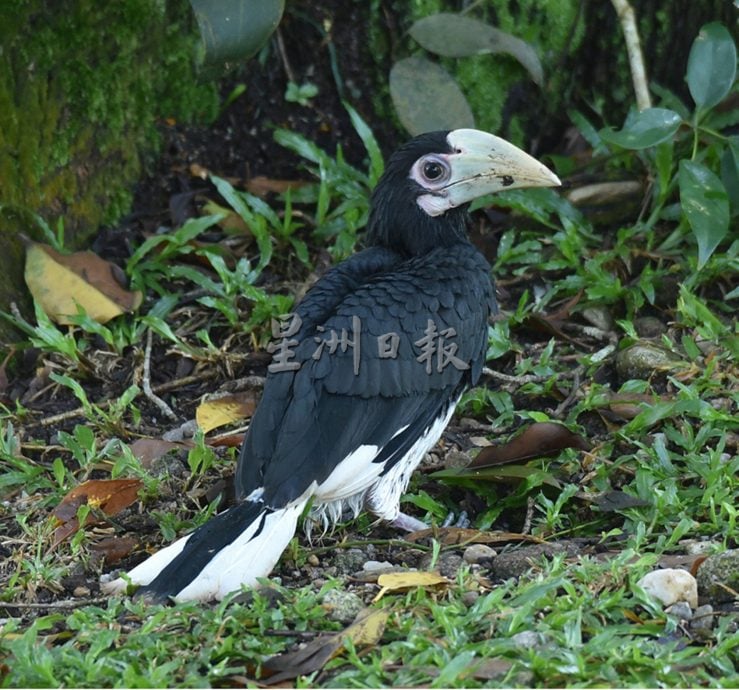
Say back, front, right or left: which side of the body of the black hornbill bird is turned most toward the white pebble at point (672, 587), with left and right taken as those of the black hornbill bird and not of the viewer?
right

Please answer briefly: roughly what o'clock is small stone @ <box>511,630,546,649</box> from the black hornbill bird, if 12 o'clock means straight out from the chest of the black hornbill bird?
The small stone is roughly at 4 o'clock from the black hornbill bird.

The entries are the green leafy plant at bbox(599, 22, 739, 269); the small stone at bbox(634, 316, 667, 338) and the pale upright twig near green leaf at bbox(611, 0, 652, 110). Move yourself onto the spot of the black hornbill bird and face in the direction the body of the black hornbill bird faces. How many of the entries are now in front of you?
3

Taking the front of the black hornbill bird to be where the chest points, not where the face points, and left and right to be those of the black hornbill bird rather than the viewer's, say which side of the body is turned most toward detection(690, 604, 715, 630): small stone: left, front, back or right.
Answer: right

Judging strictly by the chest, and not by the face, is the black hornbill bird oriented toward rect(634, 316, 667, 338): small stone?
yes

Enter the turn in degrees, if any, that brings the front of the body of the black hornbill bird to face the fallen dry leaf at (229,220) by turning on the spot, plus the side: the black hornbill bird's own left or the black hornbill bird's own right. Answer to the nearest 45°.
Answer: approximately 45° to the black hornbill bird's own left

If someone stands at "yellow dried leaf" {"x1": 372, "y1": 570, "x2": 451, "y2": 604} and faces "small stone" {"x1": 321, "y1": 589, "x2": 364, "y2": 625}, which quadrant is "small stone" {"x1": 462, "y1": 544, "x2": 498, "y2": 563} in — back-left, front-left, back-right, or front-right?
back-right

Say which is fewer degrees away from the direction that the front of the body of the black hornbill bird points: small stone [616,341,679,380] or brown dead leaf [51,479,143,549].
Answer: the small stone

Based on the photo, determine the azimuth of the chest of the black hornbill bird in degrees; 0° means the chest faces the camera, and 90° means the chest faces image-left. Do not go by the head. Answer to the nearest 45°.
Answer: approximately 225°

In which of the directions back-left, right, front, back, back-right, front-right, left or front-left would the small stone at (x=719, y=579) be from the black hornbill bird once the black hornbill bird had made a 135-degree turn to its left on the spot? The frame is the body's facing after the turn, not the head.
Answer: back-left

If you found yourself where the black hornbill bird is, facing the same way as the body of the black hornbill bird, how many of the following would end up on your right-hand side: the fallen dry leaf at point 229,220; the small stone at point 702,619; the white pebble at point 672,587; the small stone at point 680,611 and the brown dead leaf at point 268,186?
3

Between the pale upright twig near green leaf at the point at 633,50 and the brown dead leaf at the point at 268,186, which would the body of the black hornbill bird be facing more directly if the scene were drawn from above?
the pale upright twig near green leaf
